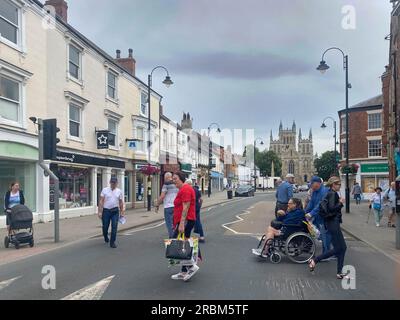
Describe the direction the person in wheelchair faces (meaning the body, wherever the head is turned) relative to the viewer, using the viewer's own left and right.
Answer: facing to the left of the viewer

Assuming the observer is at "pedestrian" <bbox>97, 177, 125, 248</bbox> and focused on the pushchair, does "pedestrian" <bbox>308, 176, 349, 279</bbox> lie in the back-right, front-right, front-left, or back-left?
back-left

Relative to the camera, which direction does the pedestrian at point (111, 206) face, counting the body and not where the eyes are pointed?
toward the camera

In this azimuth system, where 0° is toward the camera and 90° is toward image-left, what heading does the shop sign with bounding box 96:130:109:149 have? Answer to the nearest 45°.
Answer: approximately 0°

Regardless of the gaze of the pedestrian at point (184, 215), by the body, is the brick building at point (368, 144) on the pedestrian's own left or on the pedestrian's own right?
on the pedestrian's own right

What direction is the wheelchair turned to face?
to the viewer's left
